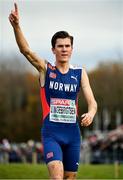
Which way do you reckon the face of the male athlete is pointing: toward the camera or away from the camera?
toward the camera

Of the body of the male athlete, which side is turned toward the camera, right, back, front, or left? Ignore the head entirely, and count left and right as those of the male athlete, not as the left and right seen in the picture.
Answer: front
